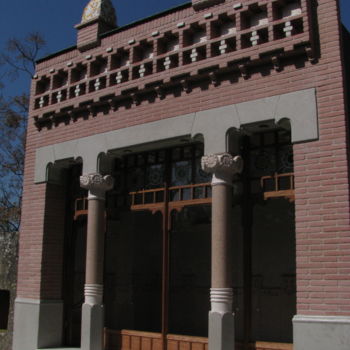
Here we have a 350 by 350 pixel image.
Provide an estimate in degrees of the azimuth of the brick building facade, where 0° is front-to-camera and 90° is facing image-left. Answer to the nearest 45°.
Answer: approximately 45°
